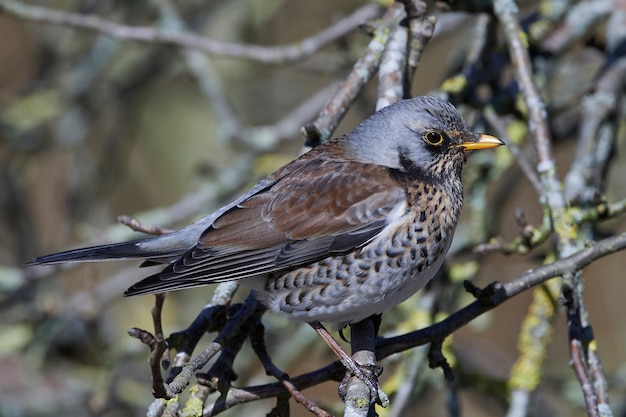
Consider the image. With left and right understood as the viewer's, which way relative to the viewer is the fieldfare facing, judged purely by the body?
facing to the right of the viewer
